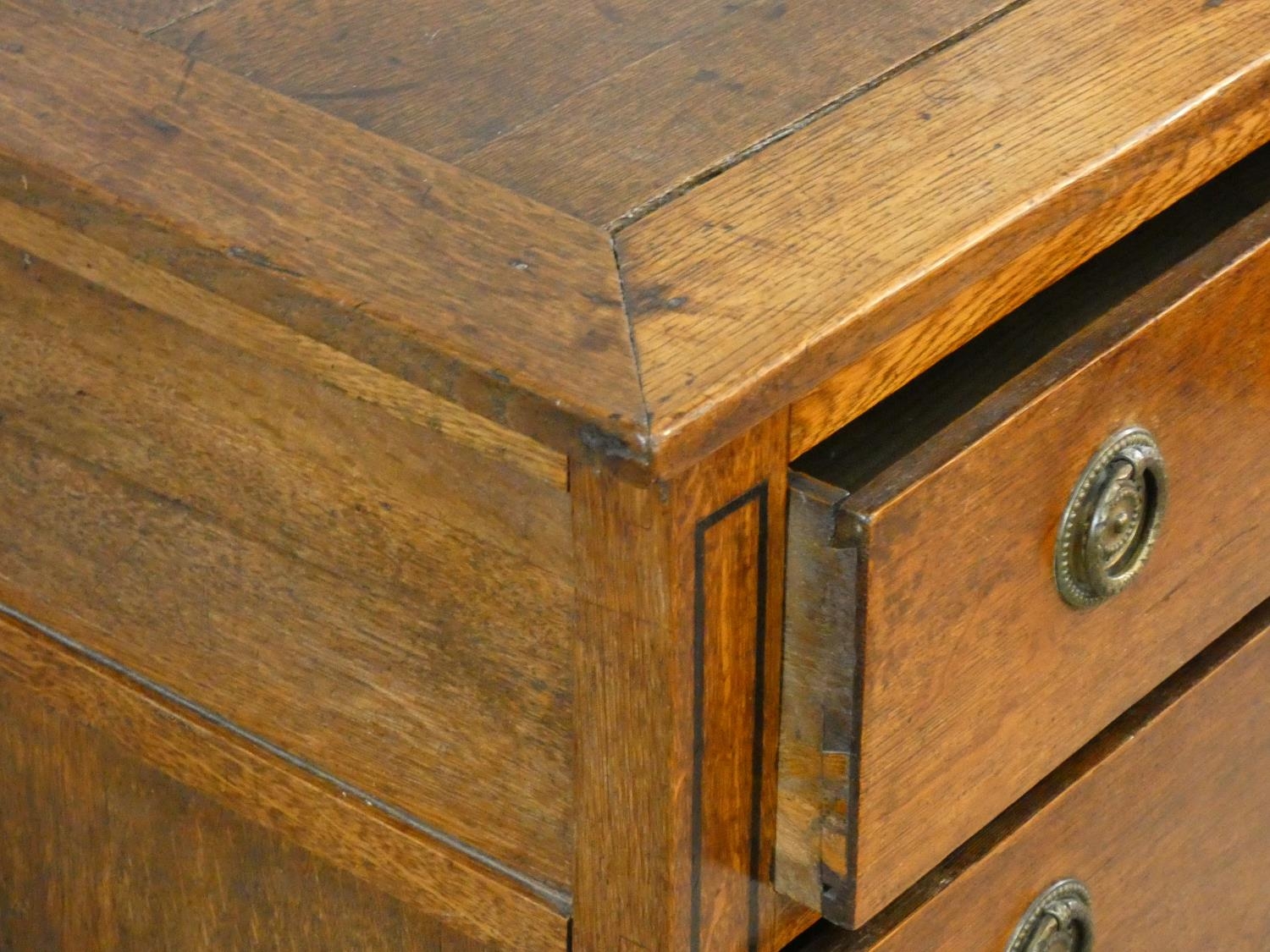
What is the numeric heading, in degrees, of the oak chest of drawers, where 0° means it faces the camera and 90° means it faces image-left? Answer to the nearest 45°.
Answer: approximately 315°
